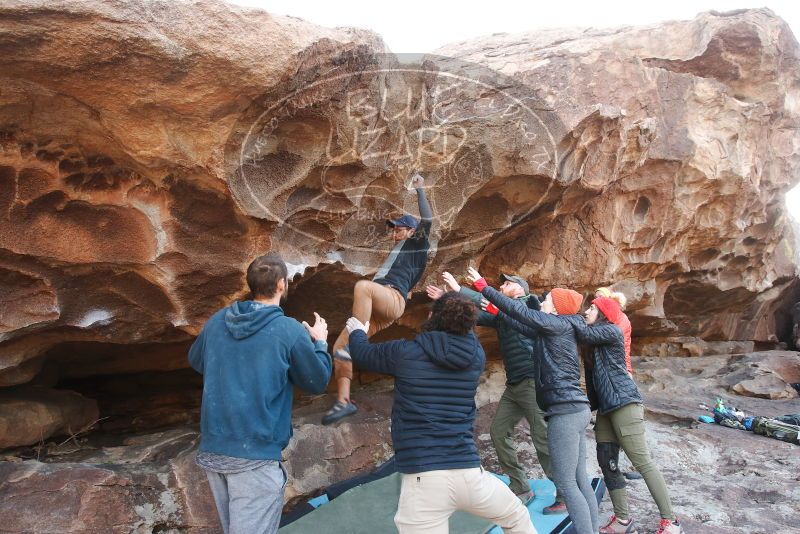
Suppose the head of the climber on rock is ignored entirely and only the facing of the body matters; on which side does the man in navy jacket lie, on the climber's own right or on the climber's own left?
on the climber's own left

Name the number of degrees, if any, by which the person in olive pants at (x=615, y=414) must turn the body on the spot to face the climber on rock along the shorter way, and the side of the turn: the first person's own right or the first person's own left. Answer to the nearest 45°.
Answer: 0° — they already face them

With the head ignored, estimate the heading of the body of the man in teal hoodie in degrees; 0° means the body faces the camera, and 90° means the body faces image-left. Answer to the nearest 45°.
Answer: approximately 225°

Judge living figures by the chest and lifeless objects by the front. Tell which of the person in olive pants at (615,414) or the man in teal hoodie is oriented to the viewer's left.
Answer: the person in olive pants

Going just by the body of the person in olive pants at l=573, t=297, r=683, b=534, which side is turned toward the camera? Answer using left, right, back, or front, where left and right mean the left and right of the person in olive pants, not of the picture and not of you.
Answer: left

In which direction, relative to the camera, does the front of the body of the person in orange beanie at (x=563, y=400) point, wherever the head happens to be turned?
to the viewer's left

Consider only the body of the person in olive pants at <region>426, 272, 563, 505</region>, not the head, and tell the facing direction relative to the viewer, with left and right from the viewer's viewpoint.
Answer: facing to the left of the viewer

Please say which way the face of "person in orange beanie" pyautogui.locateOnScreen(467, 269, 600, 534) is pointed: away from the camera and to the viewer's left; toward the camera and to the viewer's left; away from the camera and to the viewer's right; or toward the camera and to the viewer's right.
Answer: away from the camera and to the viewer's left

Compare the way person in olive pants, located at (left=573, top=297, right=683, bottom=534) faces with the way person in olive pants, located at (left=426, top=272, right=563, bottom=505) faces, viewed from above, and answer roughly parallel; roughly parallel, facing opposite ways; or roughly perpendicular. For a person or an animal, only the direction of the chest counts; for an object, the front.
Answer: roughly parallel

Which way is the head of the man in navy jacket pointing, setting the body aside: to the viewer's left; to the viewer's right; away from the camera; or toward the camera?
away from the camera
